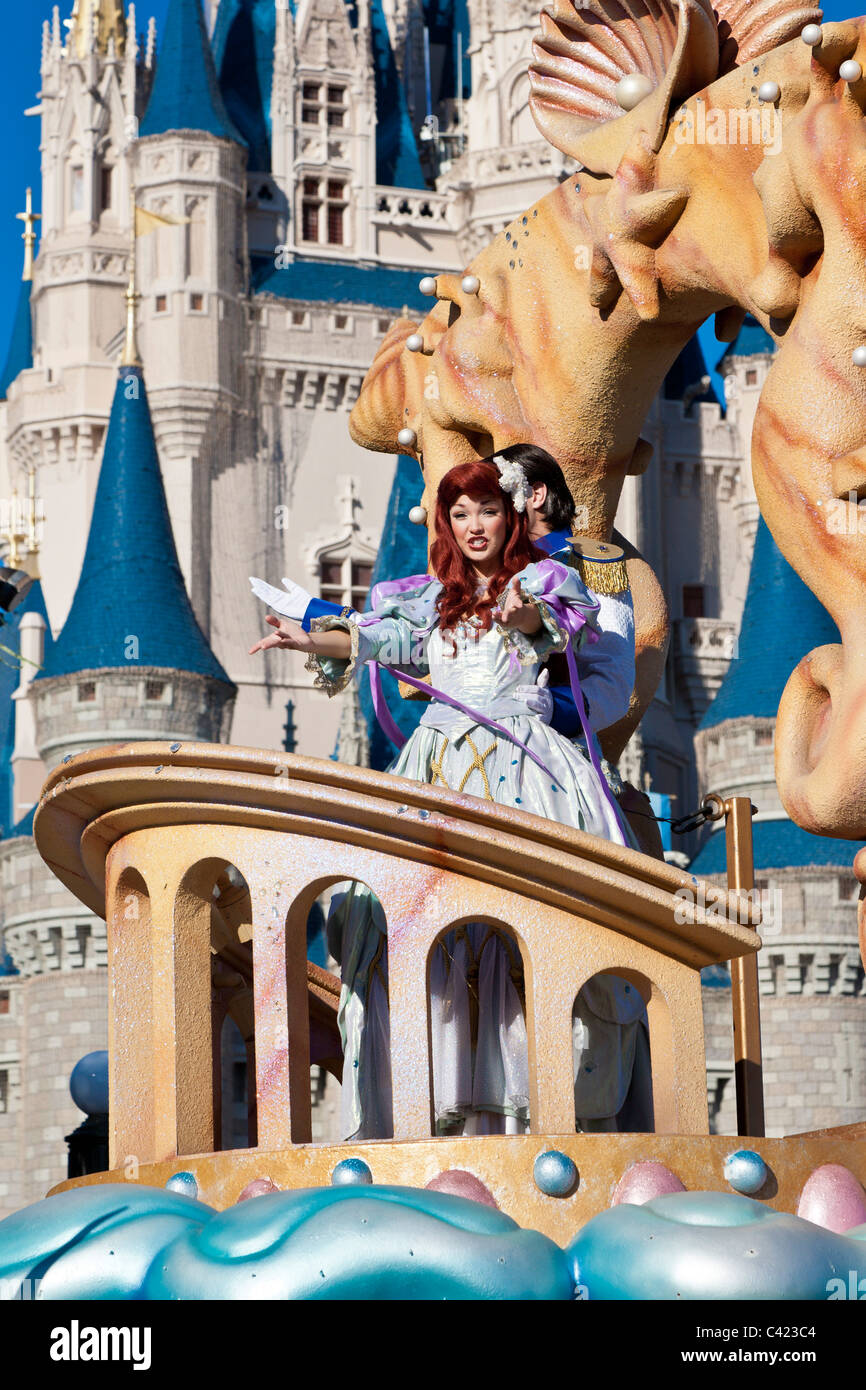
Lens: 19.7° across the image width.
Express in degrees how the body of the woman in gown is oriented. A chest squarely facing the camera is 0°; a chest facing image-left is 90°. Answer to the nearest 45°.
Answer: approximately 0°

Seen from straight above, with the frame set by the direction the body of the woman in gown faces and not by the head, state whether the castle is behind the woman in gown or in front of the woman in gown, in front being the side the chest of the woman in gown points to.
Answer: behind
